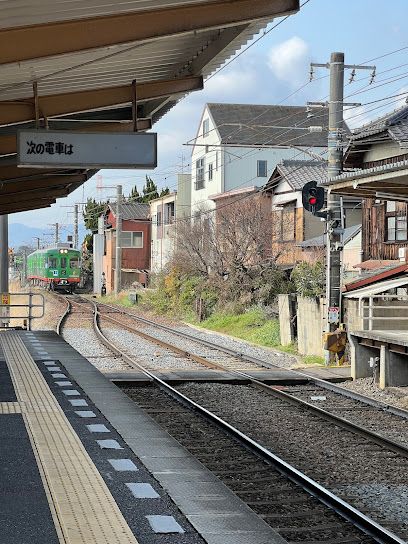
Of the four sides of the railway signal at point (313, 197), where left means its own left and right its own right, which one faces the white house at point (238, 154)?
back

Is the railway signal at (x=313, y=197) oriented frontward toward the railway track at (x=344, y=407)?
yes

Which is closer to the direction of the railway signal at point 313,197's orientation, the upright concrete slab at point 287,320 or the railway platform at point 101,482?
the railway platform

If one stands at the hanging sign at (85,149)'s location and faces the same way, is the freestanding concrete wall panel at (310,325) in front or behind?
behind

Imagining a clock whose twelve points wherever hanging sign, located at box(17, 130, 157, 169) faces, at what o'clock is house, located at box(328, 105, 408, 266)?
The house is roughly at 7 o'clock from the hanging sign.

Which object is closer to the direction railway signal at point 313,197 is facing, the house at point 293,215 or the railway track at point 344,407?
the railway track

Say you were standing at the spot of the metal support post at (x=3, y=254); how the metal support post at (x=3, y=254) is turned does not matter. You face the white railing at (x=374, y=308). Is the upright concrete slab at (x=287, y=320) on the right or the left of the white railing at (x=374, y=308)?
left

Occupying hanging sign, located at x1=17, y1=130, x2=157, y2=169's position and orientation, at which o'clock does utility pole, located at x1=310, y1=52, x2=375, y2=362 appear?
The utility pole is roughly at 7 o'clock from the hanging sign.

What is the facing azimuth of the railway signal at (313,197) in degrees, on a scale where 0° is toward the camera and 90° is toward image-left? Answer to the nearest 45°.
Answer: approximately 0°

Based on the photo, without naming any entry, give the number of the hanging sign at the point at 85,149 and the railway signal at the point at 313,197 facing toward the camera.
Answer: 2

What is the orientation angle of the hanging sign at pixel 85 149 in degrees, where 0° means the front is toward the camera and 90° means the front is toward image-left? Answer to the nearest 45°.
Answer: approximately 0°

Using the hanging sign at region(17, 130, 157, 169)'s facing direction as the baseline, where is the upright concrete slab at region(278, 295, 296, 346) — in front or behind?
behind

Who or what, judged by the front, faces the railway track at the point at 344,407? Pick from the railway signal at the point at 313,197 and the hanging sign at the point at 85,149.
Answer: the railway signal
